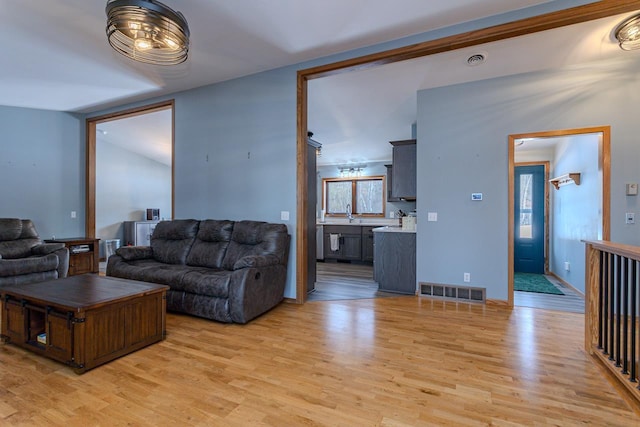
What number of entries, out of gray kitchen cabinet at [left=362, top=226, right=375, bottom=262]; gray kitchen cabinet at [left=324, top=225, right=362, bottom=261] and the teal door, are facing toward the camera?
3

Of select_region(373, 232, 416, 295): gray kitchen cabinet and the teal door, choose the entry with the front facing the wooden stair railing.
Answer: the teal door

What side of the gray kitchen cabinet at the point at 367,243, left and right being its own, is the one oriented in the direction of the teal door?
left

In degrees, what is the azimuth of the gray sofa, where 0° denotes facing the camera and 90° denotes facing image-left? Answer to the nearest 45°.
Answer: approximately 45°

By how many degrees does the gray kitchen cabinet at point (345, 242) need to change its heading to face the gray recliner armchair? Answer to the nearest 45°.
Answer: approximately 45° to its right

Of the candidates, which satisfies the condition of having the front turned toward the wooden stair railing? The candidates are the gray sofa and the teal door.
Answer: the teal door

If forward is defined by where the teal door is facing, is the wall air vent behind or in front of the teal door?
in front

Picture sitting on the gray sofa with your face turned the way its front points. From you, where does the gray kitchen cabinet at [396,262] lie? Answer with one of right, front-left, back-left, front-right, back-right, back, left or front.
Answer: back-left

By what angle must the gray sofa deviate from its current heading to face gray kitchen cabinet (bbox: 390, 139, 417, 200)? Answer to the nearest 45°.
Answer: approximately 135° to its left
